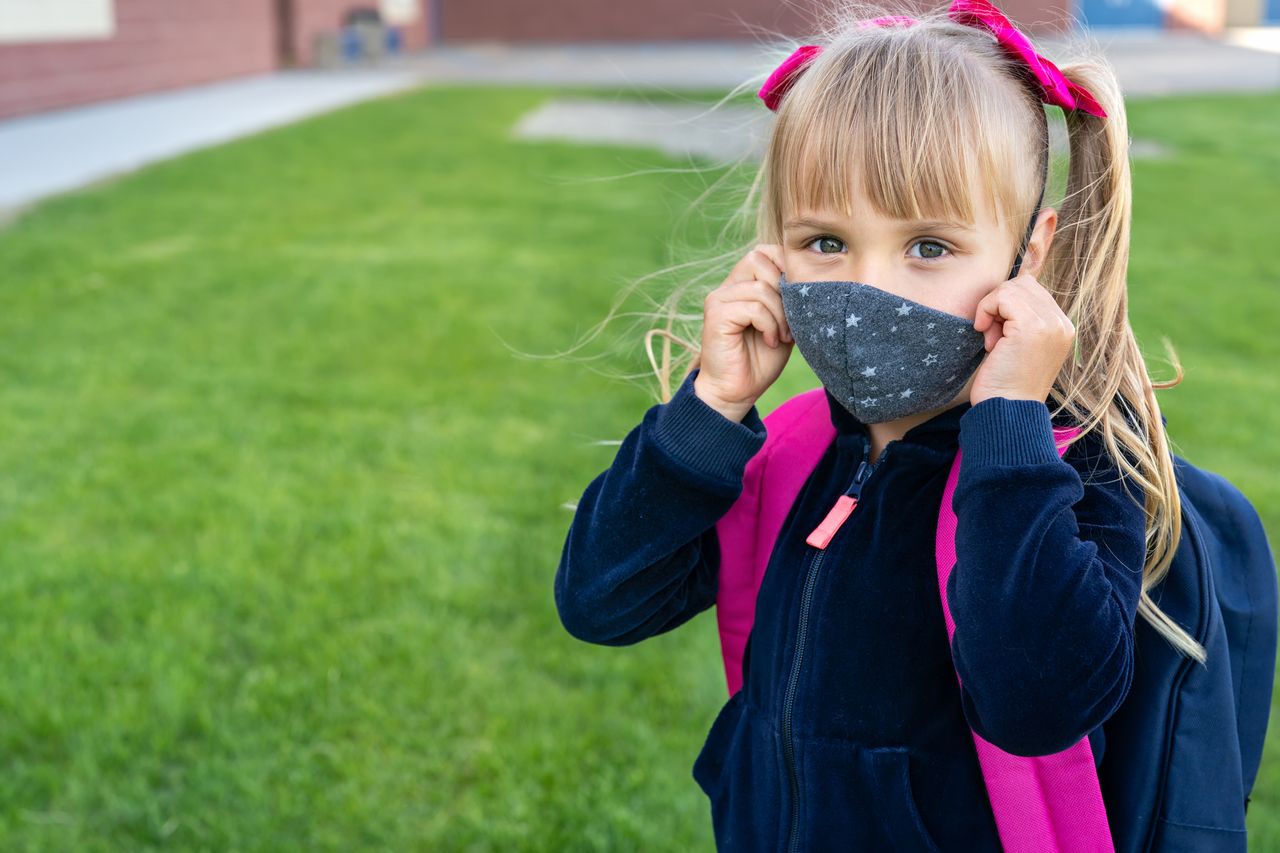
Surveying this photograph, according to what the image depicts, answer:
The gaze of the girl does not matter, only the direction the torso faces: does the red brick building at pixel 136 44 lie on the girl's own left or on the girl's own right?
on the girl's own right

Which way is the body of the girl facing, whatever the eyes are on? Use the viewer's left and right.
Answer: facing the viewer and to the left of the viewer
